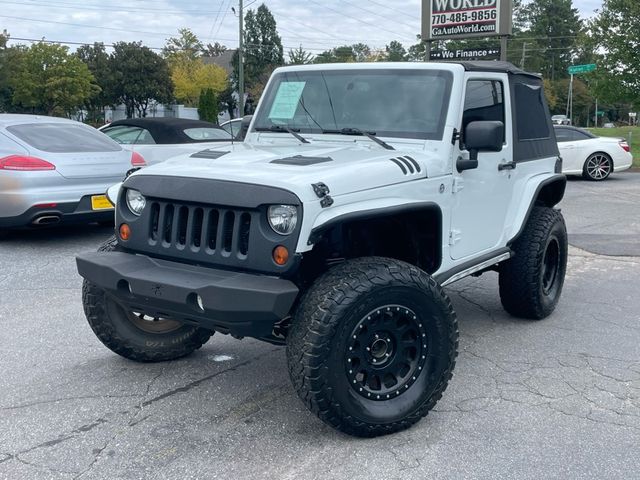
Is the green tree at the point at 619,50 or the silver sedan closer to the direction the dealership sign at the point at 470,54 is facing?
the silver sedan

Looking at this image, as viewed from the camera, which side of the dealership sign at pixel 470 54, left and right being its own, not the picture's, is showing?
front

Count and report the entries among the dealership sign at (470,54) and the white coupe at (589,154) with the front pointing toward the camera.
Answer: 1

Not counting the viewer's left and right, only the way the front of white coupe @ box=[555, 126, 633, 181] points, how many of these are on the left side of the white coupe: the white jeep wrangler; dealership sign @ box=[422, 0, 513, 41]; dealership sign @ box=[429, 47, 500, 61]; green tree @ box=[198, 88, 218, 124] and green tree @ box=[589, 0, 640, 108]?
1

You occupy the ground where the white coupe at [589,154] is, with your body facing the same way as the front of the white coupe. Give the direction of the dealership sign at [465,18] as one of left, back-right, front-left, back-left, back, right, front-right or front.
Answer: front-right

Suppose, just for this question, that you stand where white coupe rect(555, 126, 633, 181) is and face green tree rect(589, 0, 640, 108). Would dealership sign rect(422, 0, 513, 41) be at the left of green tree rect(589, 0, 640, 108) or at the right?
left

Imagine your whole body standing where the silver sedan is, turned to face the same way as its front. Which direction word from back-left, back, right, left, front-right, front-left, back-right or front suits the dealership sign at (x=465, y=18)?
right

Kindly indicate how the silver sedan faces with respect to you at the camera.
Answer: facing away from the viewer and to the left of the viewer

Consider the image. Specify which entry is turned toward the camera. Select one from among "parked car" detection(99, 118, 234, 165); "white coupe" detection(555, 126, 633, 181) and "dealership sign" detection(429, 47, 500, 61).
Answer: the dealership sign

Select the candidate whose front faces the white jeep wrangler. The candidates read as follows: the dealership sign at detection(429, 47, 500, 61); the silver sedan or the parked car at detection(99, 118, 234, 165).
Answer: the dealership sign

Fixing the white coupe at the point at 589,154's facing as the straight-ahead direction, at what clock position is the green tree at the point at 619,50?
The green tree is roughly at 3 o'clock from the white coupe.

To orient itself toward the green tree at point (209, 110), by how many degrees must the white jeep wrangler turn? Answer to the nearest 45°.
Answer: approximately 135° to its right

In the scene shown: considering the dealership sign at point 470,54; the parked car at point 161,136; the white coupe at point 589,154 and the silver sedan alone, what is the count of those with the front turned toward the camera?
1

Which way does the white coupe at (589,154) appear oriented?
to the viewer's left

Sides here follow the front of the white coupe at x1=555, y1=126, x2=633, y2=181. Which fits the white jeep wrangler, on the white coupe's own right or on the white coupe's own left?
on the white coupe's own left
